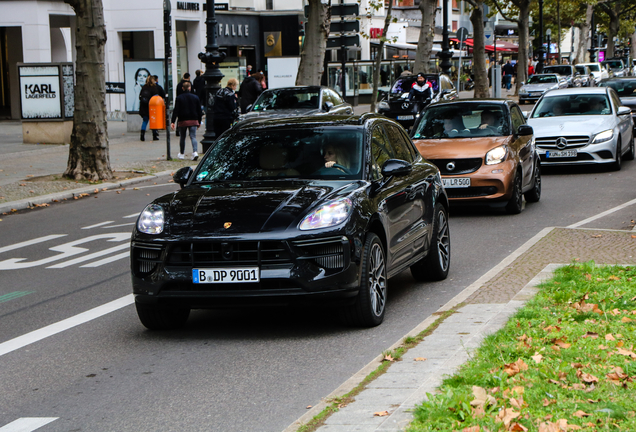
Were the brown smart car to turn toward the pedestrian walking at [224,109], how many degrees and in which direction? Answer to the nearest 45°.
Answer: approximately 90° to its right

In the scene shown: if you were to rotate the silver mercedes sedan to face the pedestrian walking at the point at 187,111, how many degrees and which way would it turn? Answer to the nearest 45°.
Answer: approximately 90° to its right

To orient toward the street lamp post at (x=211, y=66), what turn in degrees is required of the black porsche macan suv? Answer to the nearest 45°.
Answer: approximately 135° to its right

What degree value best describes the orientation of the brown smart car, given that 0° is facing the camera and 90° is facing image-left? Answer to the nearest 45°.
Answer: approximately 45°

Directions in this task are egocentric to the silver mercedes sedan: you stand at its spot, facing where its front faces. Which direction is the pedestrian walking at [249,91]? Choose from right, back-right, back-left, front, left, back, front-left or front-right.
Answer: back-right

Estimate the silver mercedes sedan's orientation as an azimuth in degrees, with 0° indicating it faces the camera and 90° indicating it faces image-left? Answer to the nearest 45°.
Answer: approximately 0°
